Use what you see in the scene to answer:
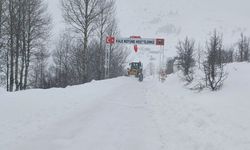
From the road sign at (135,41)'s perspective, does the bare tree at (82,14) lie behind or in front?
in front

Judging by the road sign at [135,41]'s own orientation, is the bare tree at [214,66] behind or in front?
in front

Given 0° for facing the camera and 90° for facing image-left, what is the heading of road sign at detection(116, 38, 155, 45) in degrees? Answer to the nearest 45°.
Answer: approximately 0°
